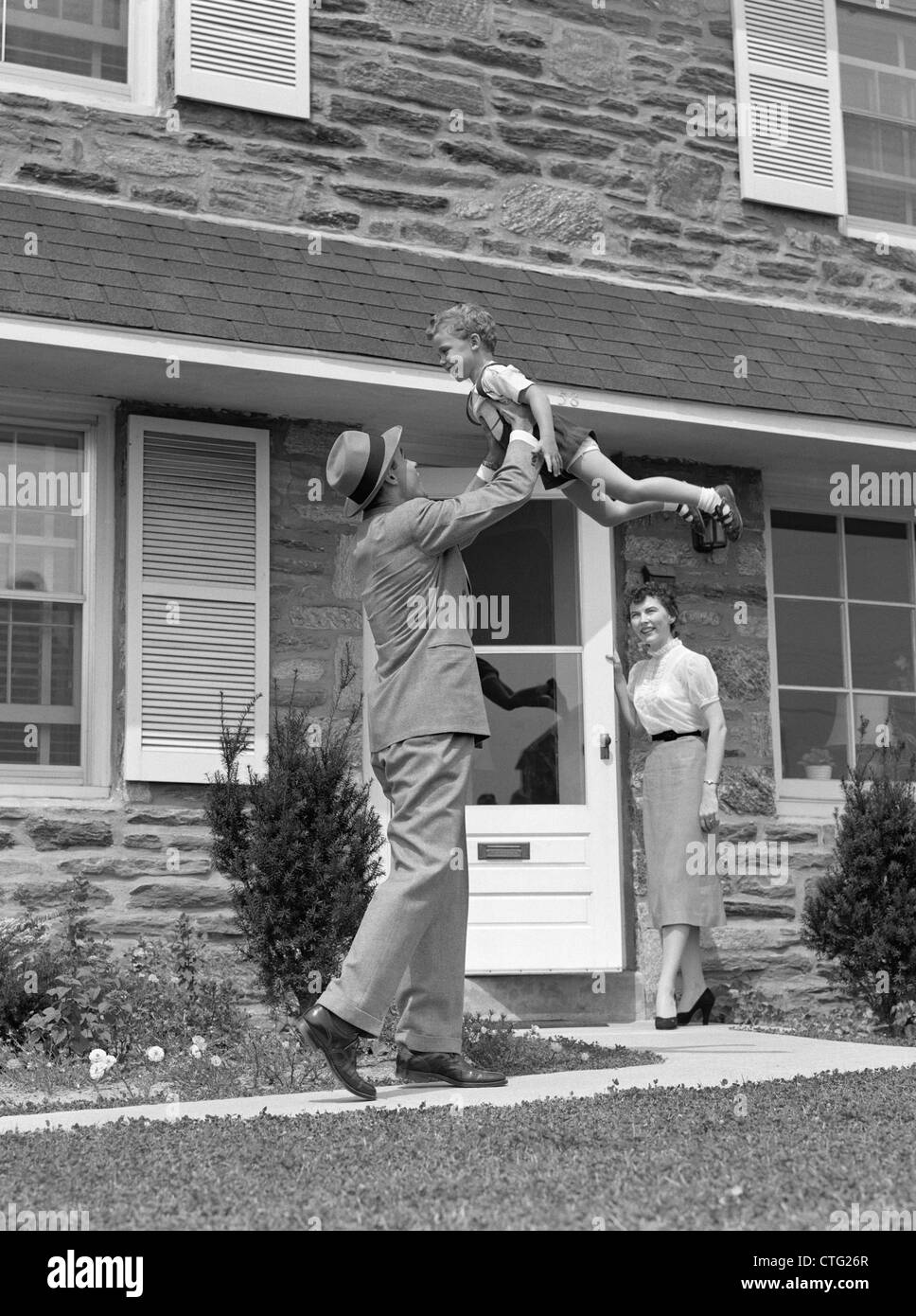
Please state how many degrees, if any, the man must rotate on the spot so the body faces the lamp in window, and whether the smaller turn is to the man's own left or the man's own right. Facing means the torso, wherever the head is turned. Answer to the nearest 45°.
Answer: approximately 45° to the man's own left

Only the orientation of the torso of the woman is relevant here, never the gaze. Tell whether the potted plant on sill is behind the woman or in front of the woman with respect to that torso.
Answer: behind

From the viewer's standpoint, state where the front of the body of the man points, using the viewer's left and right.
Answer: facing to the right of the viewer

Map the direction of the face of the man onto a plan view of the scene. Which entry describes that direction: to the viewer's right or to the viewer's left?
to the viewer's right

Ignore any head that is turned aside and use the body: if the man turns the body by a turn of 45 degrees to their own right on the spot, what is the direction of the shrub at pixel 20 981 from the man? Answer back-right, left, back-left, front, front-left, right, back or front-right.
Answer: back

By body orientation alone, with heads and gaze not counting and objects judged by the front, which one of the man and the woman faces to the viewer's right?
the man

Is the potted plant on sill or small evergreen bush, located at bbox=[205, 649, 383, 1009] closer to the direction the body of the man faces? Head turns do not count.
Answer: the potted plant on sill

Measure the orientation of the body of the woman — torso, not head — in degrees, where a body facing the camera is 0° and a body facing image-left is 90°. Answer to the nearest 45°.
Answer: approximately 45°

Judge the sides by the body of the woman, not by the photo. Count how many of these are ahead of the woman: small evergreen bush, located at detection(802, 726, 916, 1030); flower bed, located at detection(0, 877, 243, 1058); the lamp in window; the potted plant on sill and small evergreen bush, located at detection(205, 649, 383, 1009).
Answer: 2
